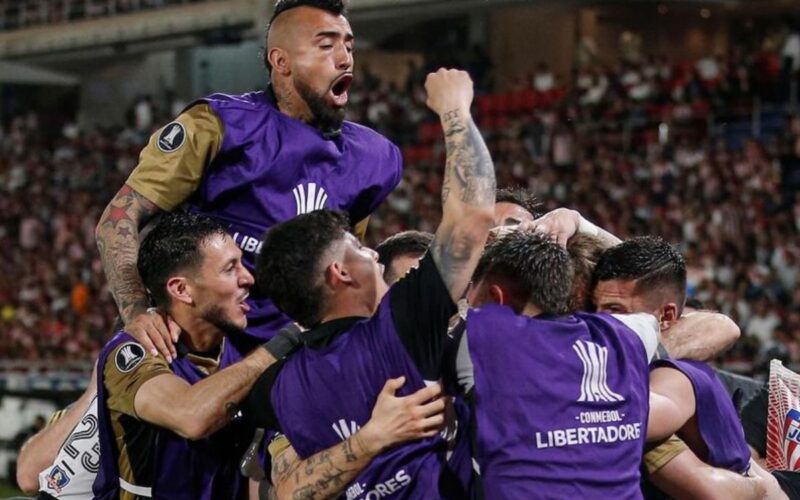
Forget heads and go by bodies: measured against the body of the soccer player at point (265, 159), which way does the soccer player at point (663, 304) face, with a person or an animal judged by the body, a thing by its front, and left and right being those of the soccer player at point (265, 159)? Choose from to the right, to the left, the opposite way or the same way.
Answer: to the right

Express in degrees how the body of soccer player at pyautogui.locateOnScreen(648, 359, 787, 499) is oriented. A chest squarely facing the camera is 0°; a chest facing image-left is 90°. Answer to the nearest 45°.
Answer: approximately 90°

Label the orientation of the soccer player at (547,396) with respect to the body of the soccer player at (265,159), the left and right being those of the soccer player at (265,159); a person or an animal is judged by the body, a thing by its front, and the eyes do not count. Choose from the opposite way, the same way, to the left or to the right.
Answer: the opposite way

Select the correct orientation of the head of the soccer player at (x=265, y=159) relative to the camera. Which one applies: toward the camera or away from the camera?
toward the camera

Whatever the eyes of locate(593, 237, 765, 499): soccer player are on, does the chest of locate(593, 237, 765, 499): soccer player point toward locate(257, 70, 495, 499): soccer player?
yes

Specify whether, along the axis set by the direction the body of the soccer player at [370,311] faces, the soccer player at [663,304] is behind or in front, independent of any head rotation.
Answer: in front

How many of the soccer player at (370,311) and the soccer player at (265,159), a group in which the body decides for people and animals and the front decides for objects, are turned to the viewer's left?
0

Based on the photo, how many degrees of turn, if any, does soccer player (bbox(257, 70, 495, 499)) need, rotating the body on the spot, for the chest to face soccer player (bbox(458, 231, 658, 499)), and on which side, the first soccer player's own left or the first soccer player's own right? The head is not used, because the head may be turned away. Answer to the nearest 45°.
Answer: approximately 45° to the first soccer player's own right

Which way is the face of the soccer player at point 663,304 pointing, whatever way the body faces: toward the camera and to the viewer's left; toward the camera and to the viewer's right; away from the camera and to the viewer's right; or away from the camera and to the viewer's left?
toward the camera and to the viewer's left

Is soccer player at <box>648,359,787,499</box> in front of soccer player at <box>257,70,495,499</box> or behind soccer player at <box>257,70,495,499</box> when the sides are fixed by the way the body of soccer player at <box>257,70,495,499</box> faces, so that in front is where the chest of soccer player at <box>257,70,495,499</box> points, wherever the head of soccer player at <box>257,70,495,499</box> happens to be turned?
in front
